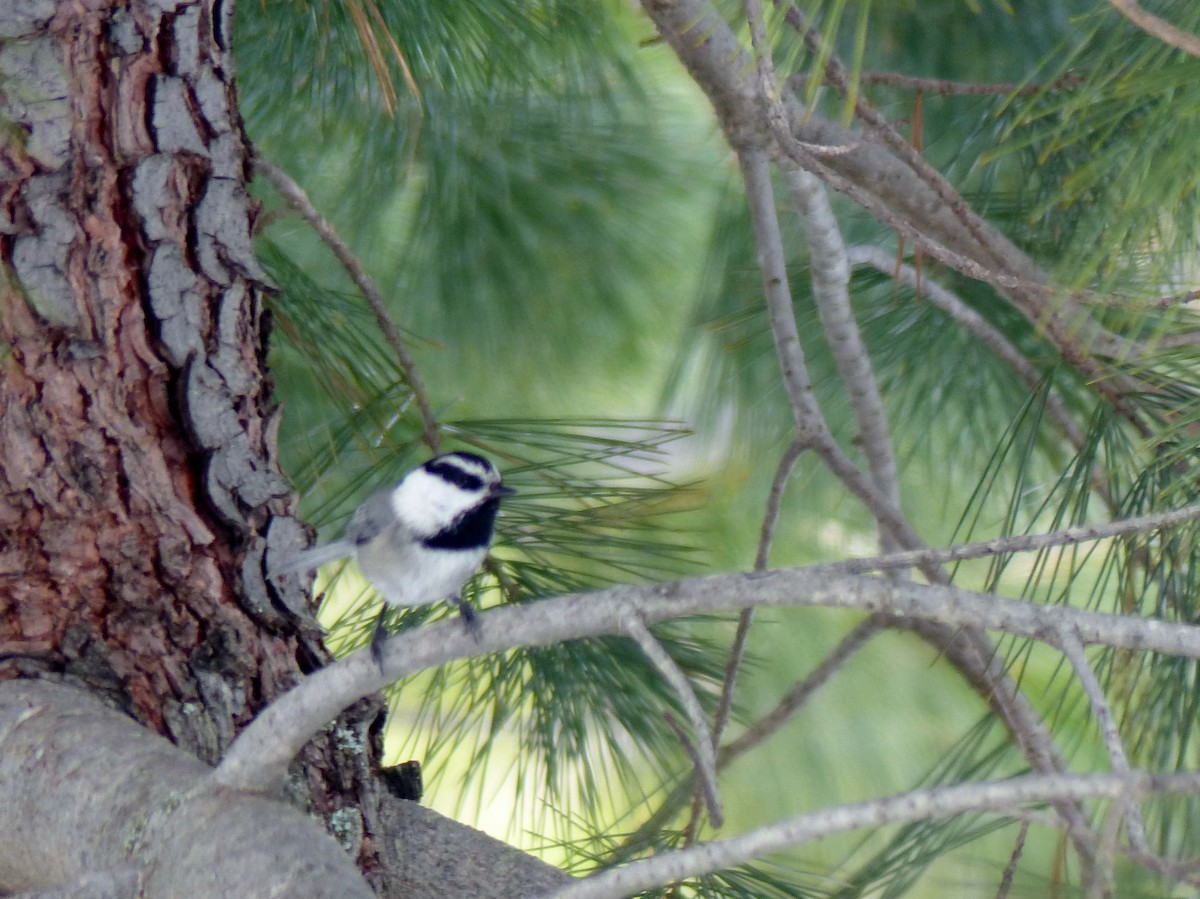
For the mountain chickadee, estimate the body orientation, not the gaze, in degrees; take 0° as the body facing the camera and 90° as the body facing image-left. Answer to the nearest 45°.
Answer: approximately 315°
